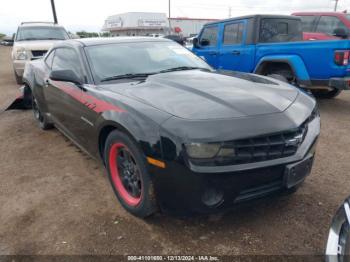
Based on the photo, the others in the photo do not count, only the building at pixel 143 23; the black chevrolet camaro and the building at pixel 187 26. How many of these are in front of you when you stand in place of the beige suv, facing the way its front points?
1

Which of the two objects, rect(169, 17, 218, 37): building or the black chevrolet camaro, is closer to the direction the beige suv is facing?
the black chevrolet camaro

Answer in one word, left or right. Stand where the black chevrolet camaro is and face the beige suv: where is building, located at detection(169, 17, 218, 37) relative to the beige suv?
right

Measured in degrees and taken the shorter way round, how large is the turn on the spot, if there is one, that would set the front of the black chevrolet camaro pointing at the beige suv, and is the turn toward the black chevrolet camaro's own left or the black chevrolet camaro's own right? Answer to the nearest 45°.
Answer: approximately 180°

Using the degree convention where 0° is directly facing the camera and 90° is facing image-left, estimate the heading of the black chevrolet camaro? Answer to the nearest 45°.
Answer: approximately 315°

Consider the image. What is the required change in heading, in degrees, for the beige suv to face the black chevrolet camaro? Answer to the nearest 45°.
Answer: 0° — it already faces it

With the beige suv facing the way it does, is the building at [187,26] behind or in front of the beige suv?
behind

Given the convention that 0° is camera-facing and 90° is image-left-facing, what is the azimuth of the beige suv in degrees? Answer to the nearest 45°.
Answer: approximately 0°

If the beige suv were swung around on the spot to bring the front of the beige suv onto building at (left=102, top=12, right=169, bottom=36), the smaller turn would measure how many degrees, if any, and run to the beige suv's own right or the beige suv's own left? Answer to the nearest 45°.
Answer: approximately 180°

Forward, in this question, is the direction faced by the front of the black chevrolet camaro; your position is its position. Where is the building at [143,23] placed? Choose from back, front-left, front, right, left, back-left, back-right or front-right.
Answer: back-left

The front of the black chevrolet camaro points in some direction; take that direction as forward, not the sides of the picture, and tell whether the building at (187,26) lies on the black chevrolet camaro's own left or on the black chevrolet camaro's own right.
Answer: on the black chevrolet camaro's own left

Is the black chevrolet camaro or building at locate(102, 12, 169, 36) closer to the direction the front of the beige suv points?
the black chevrolet camaro
